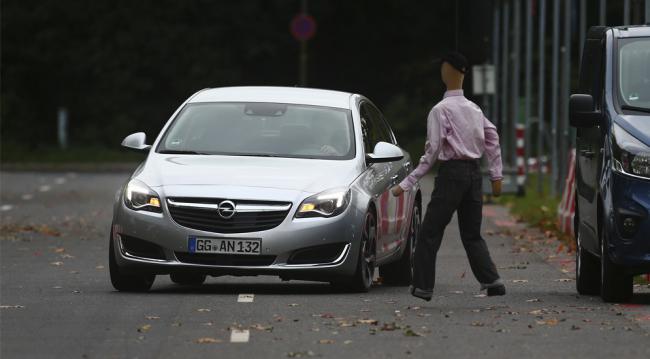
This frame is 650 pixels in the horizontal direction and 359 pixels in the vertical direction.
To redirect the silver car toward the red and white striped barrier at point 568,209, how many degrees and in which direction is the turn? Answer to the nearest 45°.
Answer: approximately 135° to its left

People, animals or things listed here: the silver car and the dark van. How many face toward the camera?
2

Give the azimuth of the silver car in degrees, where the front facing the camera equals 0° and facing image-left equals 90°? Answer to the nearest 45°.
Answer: approximately 0°

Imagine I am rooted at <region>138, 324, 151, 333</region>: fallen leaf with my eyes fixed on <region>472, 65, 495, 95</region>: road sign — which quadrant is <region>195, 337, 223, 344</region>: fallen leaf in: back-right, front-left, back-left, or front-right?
back-right

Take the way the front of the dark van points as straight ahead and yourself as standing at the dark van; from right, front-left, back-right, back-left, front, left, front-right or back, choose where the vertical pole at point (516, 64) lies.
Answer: back

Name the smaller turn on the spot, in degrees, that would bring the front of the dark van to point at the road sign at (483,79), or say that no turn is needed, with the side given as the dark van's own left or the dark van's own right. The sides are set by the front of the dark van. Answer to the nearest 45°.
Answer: approximately 180°

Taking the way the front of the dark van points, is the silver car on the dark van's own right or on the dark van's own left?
on the dark van's own right

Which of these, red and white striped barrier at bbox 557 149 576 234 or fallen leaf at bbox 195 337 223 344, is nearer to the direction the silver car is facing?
the fallen leaf

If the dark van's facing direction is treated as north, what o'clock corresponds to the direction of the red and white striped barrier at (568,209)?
The red and white striped barrier is roughly at 6 o'clock from the dark van.
